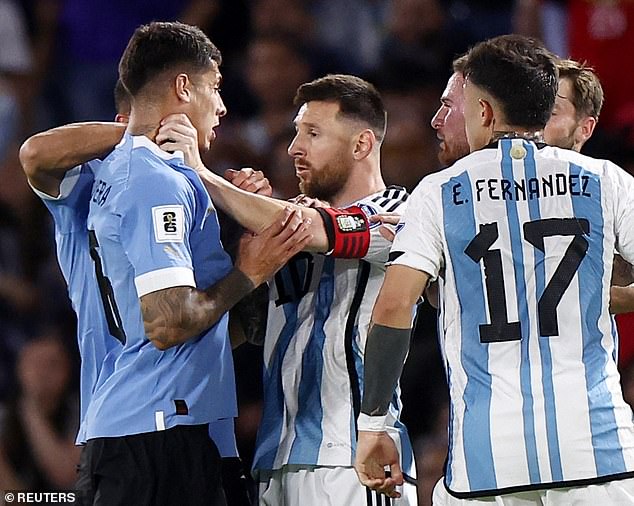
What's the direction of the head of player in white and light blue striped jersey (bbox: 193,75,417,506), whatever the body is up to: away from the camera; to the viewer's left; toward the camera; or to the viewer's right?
to the viewer's left

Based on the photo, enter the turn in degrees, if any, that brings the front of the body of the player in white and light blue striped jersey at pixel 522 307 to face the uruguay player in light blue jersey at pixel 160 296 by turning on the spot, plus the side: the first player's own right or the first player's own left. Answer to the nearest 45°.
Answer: approximately 90° to the first player's own left

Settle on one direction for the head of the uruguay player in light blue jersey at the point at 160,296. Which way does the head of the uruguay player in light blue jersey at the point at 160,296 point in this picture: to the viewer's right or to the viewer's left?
to the viewer's right

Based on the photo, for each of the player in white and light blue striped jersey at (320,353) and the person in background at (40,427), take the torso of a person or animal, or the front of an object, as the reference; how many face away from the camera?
0

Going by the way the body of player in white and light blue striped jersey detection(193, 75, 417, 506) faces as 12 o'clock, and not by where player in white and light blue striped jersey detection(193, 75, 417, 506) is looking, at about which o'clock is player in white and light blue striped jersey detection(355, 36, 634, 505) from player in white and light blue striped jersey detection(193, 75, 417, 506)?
player in white and light blue striped jersey detection(355, 36, 634, 505) is roughly at 9 o'clock from player in white and light blue striped jersey detection(193, 75, 417, 506).

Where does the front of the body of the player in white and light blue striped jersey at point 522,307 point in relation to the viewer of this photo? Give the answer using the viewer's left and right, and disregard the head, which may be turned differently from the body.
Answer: facing away from the viewer

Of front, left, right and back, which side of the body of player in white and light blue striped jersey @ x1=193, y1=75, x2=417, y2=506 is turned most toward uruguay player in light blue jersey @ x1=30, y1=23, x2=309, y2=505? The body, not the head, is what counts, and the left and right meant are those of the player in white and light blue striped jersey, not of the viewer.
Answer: front

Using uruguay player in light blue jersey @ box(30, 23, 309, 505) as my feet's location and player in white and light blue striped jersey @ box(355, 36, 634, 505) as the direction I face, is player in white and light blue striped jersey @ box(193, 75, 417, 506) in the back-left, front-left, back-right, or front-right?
front-left

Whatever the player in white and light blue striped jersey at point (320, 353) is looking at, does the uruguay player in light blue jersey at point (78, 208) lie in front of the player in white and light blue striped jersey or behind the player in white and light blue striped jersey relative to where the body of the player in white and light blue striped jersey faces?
in front

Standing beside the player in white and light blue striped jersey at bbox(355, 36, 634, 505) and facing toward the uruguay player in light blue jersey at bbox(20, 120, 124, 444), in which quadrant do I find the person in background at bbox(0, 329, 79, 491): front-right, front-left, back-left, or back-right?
front-right

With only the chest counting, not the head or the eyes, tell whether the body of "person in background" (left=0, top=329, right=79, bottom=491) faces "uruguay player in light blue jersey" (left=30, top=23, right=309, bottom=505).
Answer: yes

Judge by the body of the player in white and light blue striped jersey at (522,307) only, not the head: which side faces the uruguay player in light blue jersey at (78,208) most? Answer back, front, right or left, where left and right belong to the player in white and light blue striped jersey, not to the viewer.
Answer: left

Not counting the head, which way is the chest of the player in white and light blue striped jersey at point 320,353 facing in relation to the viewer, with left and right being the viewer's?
facing the viewer and to the left of the viewer
